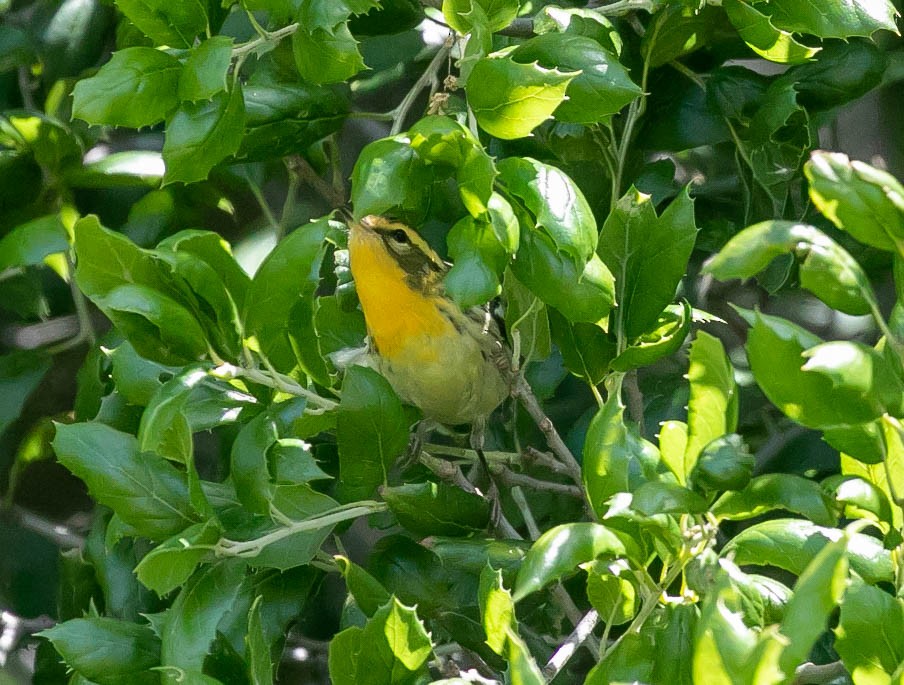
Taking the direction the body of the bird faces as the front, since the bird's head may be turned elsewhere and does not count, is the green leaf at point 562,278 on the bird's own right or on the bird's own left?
on the bird's own left

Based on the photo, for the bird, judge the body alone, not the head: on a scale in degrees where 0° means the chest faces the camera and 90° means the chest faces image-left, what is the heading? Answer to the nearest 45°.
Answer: approximately 45°
